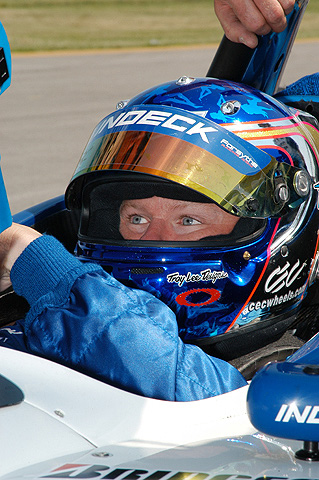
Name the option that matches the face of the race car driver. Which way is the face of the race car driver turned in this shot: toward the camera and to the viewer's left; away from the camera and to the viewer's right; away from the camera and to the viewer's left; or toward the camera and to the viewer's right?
toward the camera and to the viewer's left

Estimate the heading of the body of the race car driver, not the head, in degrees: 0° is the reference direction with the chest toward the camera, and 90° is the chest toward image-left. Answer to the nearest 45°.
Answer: approximately 45°
